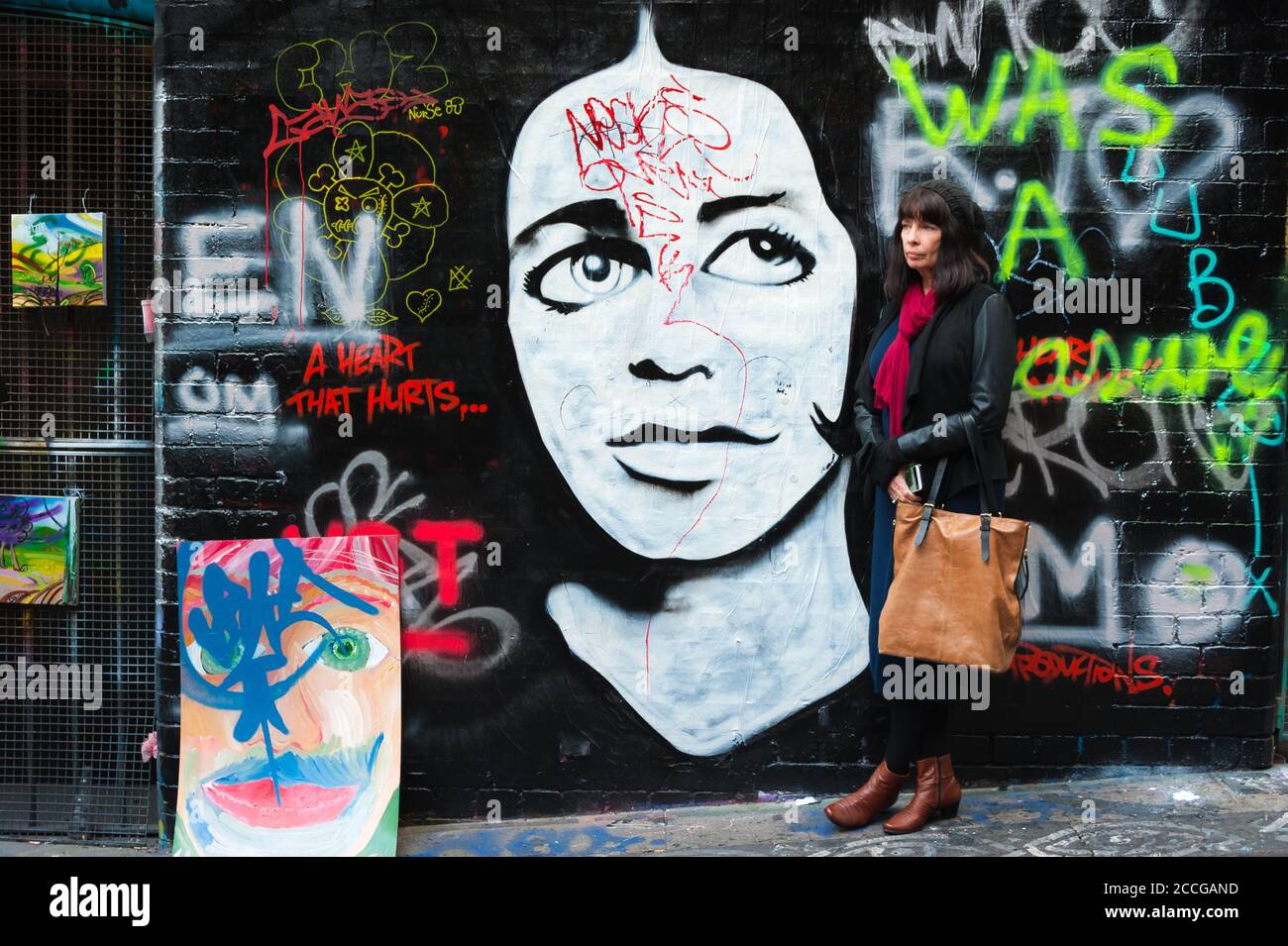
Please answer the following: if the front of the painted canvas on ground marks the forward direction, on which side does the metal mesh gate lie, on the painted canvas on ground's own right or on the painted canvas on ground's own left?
on the painted canvas on ground's own right

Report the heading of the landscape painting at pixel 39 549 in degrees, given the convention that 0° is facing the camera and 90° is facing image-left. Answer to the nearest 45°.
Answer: approximately 0°

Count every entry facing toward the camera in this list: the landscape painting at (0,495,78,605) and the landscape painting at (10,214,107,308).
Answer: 2

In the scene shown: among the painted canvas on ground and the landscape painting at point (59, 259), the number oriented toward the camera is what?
2
